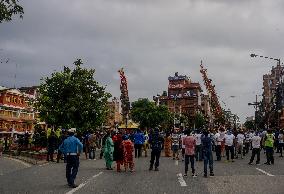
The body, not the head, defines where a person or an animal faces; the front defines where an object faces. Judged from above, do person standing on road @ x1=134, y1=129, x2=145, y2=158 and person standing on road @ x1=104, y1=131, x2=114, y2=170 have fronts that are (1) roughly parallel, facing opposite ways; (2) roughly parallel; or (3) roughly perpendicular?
roughly parallel

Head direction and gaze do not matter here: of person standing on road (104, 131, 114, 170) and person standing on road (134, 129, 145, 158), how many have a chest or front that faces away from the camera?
2

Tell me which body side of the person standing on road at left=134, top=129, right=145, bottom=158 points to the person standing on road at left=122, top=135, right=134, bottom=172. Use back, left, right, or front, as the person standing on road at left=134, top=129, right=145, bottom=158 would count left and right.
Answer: back

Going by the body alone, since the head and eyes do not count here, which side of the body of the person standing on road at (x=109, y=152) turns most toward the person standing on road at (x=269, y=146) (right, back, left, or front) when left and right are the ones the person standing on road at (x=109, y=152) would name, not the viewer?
right

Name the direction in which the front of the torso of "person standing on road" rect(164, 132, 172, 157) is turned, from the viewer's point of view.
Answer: away from the camera

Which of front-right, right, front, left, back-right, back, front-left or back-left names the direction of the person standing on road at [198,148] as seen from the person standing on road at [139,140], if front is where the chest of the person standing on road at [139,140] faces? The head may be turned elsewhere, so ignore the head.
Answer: back-right

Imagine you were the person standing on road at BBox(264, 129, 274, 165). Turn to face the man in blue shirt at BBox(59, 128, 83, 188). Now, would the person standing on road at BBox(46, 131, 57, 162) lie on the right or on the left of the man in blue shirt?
right

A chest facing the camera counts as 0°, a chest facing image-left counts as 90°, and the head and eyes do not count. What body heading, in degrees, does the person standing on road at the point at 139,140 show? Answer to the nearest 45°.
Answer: approximately 180°

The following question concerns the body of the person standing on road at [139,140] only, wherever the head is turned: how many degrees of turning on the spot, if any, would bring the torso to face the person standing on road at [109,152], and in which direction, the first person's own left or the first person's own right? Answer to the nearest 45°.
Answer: approximately 180°

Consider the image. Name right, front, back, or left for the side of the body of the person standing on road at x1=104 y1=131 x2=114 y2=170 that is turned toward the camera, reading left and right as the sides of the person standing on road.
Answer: back

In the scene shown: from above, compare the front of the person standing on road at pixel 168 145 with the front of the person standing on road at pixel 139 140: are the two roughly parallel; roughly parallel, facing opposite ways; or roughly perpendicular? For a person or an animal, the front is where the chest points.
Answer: roughly parallel
